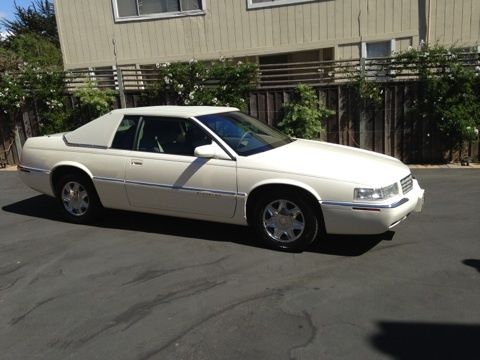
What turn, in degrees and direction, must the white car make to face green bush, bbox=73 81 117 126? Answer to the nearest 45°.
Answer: approximately 180°

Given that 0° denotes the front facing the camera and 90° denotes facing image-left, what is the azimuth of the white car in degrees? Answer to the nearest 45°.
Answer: approximately 315°

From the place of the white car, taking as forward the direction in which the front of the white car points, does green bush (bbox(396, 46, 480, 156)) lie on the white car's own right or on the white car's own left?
on the white car's own left

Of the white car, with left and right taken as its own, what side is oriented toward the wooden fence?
left

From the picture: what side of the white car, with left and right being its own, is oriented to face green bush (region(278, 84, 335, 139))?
left

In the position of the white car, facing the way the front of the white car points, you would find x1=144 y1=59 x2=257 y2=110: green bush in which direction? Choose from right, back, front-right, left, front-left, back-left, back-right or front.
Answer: back-left
